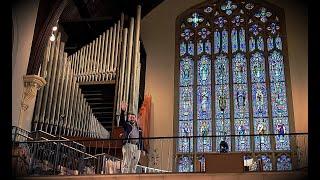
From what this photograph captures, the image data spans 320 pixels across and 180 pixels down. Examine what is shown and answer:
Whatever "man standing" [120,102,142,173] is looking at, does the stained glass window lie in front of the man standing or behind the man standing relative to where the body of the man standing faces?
behind

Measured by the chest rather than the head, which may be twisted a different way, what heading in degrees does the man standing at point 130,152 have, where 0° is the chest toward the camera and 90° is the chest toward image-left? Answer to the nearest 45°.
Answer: approximately 0°

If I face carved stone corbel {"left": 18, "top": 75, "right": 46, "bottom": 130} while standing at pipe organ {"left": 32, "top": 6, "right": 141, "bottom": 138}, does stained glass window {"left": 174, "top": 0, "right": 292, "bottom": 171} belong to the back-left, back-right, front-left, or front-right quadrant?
back-left

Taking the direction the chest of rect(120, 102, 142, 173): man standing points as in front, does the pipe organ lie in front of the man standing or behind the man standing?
behind

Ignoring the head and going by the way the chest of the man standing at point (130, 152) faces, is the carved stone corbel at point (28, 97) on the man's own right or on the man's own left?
on the man's own right

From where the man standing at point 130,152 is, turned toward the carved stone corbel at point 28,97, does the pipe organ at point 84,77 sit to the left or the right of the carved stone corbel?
right

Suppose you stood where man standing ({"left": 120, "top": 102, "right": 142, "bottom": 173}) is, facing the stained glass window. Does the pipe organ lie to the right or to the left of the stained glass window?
left
